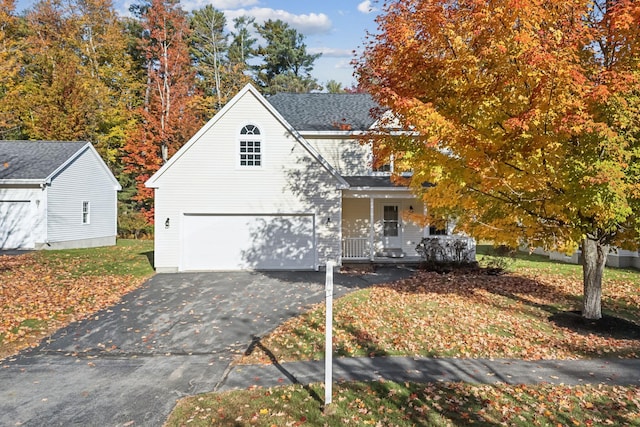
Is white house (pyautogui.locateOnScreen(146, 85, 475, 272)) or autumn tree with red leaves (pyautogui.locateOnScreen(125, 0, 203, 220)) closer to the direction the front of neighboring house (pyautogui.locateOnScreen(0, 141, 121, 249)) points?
the white house

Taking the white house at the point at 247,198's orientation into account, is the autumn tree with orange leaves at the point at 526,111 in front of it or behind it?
in front

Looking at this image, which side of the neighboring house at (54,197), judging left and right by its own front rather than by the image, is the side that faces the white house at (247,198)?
left

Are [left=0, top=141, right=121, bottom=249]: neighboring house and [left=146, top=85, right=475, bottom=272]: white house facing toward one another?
no

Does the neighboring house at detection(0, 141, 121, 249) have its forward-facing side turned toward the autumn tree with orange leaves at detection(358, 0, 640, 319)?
no

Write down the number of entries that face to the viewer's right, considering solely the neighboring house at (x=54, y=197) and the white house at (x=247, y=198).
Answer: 0

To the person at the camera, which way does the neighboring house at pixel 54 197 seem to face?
facing the viewer and to the left of the viewer

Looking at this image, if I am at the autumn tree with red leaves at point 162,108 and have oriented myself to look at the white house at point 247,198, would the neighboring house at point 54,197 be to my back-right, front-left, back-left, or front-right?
front-right

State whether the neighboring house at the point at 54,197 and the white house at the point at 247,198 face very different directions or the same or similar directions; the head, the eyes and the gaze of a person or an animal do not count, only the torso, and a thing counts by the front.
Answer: same or similar directions

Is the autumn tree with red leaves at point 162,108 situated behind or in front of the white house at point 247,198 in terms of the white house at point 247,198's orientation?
behind

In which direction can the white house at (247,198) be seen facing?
toward the camera

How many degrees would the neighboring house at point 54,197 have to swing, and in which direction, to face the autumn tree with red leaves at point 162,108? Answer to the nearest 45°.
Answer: approximately 180°
